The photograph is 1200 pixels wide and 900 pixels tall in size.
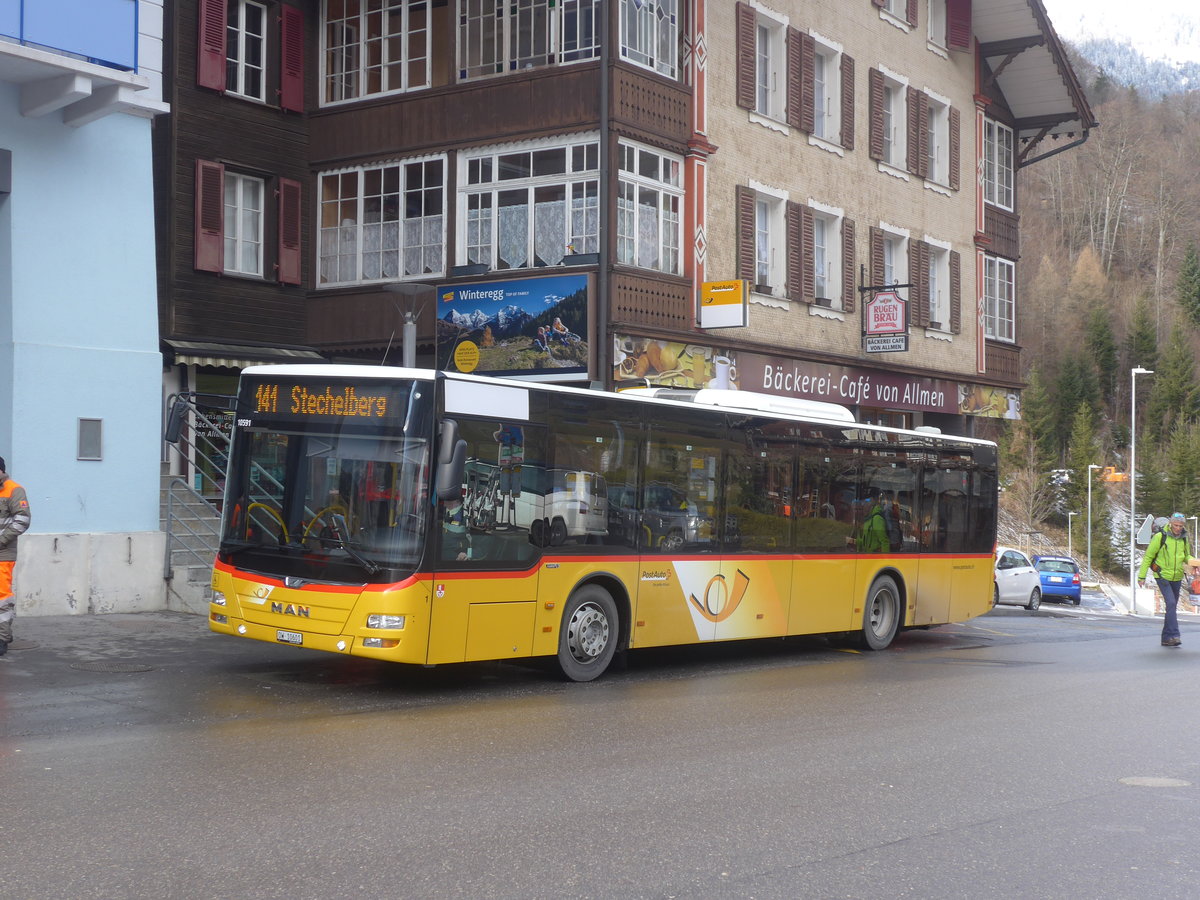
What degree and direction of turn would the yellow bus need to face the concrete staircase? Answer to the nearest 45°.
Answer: approximately 90° to its right

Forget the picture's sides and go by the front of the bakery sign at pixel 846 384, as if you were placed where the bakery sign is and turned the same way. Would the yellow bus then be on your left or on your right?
on your right

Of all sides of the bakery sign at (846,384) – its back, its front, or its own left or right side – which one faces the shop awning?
right

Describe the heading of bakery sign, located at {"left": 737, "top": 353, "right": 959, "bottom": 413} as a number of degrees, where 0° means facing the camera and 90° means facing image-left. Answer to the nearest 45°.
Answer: approximately 315°

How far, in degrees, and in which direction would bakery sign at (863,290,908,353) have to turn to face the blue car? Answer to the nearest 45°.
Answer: approximately 180°

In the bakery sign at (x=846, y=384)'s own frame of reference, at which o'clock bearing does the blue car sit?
The blue car is roughly at 8 o'clock from the bakery sign.

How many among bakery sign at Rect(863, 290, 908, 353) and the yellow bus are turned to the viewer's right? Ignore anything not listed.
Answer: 0

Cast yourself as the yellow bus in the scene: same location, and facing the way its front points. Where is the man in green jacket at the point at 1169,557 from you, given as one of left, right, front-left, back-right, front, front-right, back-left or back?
back
